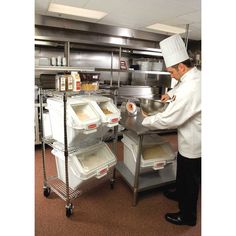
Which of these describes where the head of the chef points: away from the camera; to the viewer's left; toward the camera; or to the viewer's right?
to the viewer's left

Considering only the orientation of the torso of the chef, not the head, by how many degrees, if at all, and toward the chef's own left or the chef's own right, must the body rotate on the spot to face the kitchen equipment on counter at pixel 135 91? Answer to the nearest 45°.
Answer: approximately 90° to the chef's own right

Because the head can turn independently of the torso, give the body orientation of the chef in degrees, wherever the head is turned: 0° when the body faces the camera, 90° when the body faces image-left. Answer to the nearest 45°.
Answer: approximately 90°
